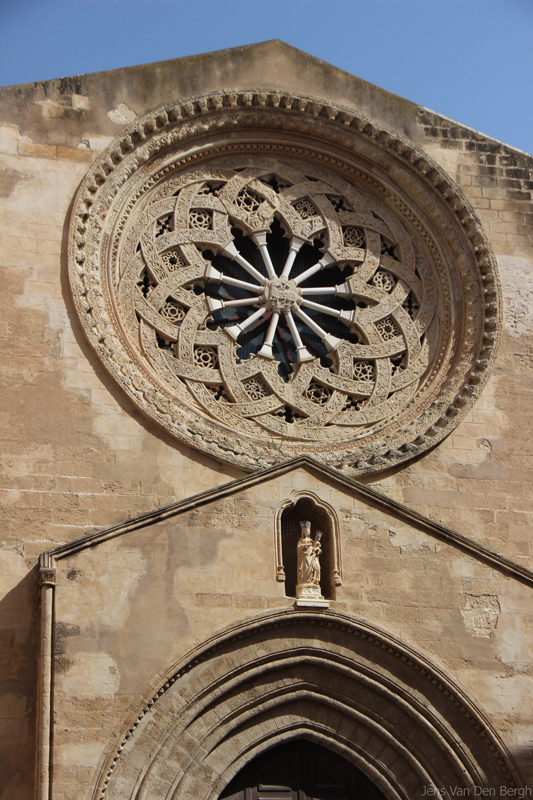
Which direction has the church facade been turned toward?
toward the camera

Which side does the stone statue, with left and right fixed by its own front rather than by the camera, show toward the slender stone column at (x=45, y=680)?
right

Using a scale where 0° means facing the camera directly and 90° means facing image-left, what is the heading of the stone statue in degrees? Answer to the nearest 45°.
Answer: approximately 0°
